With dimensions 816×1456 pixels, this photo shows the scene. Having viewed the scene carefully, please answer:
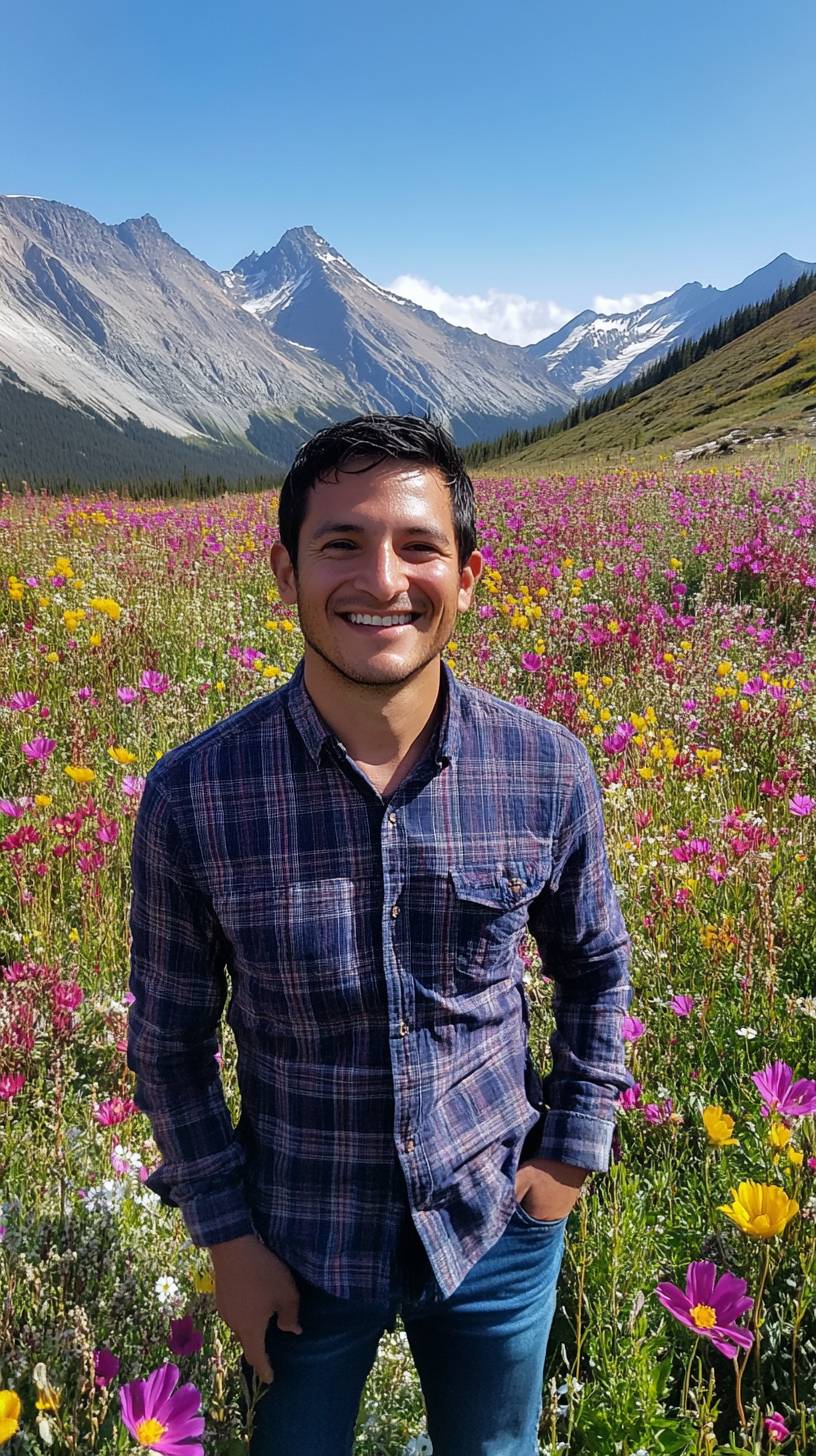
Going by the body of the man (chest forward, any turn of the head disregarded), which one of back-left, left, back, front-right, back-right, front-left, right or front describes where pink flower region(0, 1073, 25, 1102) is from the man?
back-right

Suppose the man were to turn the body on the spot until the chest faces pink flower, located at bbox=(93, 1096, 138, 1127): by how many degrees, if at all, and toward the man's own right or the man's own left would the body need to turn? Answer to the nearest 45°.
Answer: approximately 135° to the man's own right

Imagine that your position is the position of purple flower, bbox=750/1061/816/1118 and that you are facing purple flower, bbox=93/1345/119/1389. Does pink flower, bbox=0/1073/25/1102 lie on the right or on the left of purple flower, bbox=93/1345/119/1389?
right

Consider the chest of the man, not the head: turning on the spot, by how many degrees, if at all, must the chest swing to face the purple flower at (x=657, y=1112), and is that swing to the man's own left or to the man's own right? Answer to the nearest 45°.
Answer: approximately 135° to the man's own left

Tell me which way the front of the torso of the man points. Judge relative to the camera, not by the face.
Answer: toward the camera

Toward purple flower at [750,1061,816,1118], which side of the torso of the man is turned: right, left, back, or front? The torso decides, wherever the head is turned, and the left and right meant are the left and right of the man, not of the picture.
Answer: left

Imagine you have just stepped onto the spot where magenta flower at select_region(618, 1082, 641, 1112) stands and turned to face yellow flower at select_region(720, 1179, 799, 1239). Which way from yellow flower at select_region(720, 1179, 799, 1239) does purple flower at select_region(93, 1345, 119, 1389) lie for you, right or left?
right
